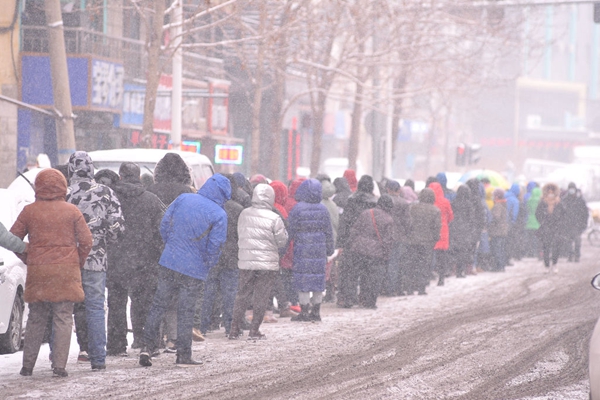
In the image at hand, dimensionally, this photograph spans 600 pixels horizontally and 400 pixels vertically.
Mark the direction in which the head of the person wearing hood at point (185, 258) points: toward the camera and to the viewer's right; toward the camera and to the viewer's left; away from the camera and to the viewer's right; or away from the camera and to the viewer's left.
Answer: away from the camera and to the viewer's right

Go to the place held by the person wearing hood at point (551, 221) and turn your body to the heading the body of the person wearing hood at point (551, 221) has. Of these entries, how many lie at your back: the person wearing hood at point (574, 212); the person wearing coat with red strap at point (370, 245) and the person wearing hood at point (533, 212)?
2

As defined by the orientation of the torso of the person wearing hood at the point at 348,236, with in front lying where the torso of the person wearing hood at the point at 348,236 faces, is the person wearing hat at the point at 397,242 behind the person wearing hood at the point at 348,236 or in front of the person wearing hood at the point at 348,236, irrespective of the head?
in front

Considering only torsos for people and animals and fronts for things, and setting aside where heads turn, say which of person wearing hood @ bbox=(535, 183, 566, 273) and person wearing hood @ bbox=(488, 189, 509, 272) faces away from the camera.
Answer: person wearing hood @ bbox=(488, 189, 509, 272)

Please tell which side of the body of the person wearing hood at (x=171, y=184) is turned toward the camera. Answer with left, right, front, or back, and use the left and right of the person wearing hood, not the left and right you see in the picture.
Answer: back

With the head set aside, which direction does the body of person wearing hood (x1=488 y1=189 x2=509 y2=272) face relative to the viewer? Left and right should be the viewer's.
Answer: facing away from the viewer

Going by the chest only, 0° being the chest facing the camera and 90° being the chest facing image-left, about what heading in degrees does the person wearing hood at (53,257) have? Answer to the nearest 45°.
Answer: approximately 180°

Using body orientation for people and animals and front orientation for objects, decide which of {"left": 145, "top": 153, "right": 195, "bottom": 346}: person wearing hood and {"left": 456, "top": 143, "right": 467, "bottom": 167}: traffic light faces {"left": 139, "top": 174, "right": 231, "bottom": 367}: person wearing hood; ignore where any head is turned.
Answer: the traffic light

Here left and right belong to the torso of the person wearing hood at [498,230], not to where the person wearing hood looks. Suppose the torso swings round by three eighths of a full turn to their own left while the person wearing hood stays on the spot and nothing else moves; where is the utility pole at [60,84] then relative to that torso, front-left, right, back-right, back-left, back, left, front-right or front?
front

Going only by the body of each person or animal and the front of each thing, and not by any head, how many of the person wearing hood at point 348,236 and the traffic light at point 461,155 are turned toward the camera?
1

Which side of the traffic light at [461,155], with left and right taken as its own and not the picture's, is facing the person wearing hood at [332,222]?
front

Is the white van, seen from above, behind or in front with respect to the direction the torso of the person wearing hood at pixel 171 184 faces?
in front

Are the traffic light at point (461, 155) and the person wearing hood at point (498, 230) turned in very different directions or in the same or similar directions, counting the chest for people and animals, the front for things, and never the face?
very different directions

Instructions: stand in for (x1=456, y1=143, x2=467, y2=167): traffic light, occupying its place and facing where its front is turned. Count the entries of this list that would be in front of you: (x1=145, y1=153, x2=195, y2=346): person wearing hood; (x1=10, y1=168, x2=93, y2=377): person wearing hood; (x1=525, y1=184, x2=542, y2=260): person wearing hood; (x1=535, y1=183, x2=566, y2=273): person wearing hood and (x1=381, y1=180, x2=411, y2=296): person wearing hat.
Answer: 5

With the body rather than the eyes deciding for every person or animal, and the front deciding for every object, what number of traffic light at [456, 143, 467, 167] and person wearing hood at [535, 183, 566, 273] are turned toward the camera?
2
